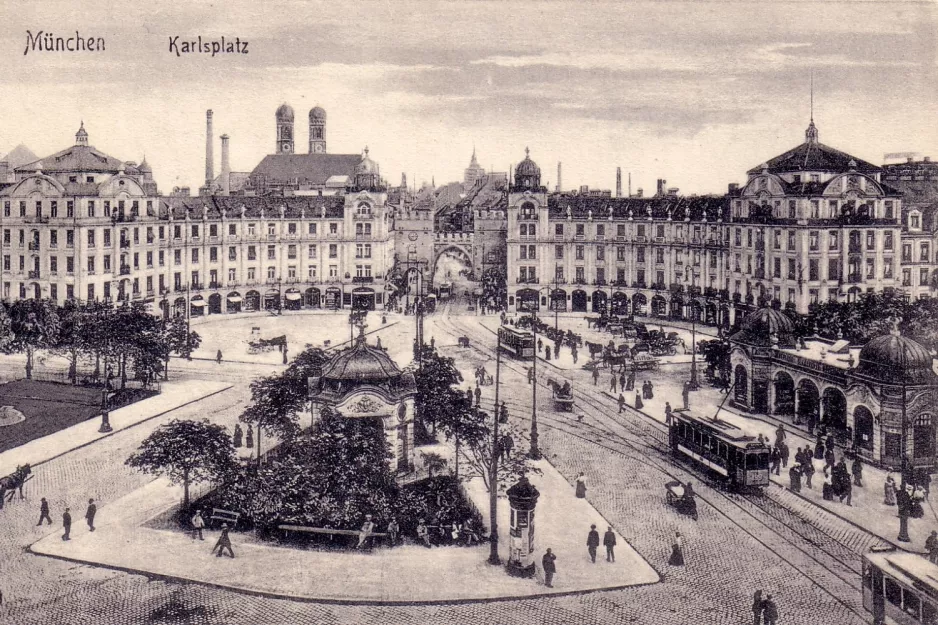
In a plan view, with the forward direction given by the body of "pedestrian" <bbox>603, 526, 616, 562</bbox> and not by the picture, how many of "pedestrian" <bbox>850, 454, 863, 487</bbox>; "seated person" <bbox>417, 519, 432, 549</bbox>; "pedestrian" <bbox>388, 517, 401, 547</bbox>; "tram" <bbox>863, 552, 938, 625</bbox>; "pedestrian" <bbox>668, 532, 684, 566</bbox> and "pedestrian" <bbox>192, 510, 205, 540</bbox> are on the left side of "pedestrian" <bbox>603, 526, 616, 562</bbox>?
3

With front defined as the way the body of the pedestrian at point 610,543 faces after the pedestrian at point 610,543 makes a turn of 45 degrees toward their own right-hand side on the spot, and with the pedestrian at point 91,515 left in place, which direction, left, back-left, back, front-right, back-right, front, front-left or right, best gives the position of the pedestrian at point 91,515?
front-right

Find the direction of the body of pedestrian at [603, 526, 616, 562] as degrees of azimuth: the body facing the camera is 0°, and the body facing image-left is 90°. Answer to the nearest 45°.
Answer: approximately 180°

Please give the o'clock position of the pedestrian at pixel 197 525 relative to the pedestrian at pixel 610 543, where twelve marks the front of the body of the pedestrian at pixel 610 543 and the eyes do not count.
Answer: the pedestrian at pixel 197 525 is roughly at 9 o'clock from the pedestrian at pixel 610 543.

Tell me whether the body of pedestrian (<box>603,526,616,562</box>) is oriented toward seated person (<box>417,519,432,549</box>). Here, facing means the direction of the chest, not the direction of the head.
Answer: no

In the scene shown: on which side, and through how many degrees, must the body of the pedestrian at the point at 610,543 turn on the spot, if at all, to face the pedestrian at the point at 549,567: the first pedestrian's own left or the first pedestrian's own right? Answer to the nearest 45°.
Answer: approximately 135° to the first pedestrian's own left

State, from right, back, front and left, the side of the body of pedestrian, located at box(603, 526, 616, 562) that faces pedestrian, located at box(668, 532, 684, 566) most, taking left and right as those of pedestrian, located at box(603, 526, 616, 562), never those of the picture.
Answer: right

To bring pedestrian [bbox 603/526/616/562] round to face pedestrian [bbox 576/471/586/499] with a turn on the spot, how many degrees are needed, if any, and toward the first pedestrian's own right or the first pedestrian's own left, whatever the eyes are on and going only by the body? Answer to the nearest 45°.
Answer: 0° — they already face them

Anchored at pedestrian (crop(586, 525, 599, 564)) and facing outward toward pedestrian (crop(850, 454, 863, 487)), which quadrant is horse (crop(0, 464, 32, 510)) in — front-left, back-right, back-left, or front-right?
back-left
